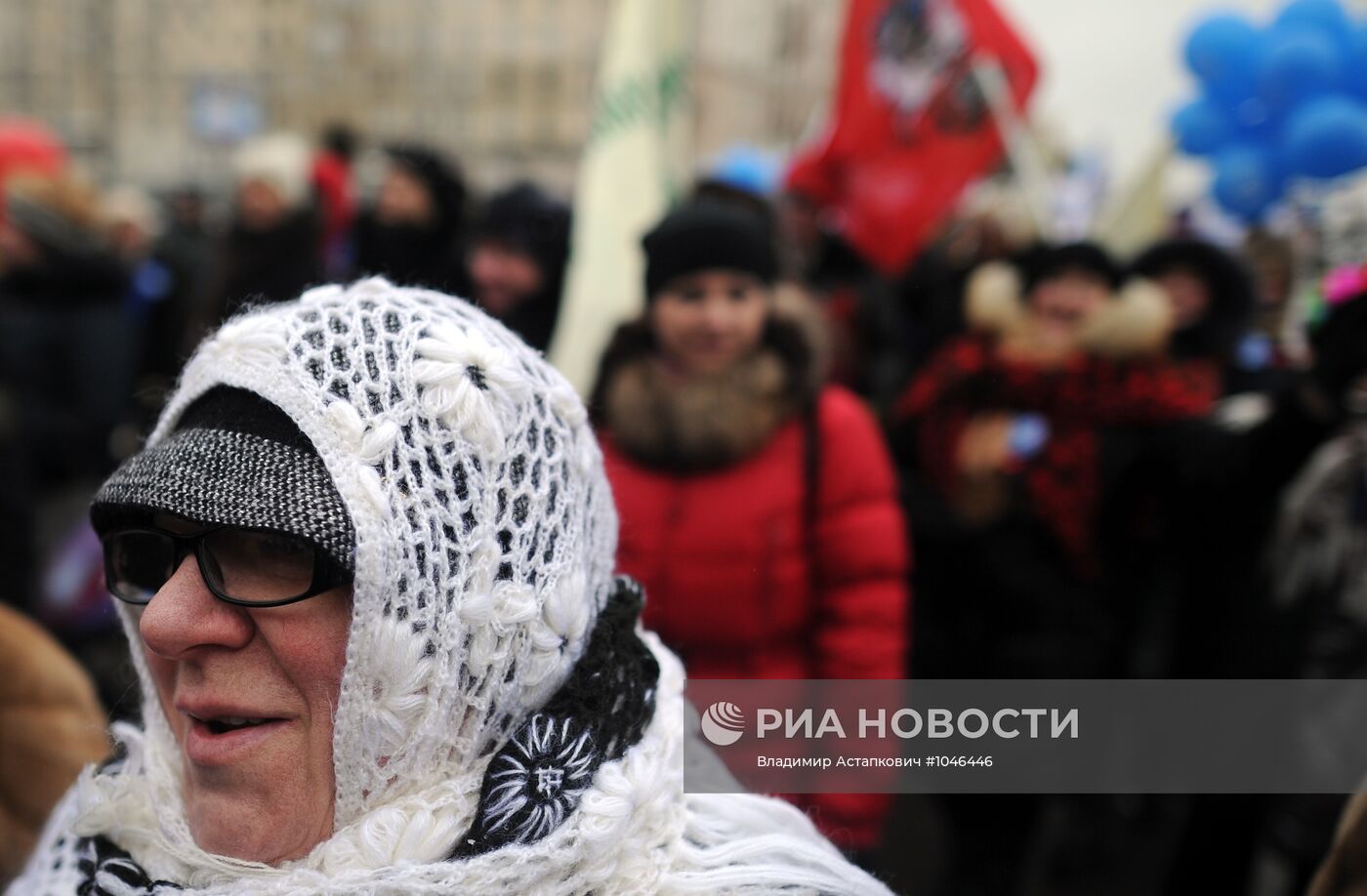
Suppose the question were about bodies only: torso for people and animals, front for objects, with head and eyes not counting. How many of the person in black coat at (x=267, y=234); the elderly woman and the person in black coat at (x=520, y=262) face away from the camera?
0

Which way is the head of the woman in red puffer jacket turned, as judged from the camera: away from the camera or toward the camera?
toward the camera

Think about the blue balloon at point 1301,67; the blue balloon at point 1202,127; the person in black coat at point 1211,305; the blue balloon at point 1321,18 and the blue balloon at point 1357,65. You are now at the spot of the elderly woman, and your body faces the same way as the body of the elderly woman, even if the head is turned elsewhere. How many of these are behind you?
5

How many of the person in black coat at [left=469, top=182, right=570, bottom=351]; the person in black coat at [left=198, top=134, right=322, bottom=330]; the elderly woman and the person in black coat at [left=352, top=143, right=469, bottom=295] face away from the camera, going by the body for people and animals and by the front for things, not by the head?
0

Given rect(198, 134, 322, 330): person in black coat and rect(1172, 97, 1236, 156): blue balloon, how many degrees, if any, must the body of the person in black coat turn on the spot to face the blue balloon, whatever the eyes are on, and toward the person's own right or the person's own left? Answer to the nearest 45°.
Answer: approximately 135° to the person's own left

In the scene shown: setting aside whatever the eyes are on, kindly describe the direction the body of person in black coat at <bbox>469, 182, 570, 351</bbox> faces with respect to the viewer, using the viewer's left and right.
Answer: facing the viewer and to the left of the viewer

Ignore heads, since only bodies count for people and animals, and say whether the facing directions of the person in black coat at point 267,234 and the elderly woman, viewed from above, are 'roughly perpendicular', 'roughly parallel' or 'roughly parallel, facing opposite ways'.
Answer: roughly parallel

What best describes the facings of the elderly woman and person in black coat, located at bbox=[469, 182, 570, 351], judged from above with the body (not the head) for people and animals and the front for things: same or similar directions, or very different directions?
same or similar directions
